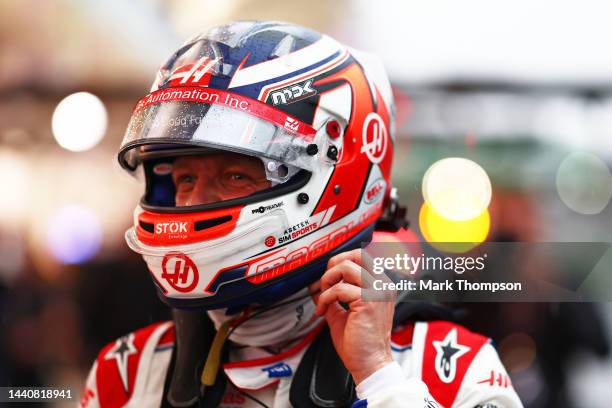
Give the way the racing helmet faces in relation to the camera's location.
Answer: facing the viewer and to the left of the viewer
